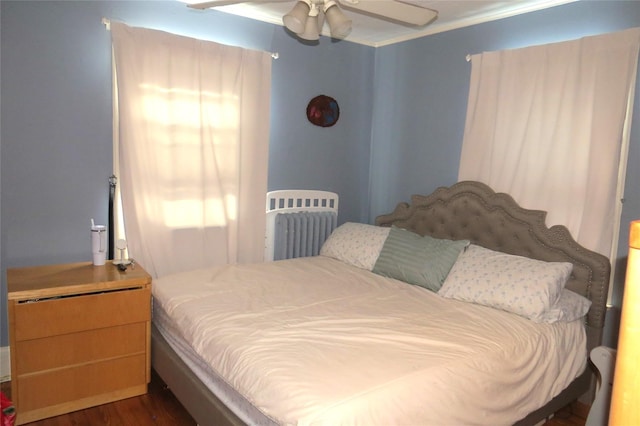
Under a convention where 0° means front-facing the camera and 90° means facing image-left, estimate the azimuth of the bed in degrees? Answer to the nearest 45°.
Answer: approximately 45°

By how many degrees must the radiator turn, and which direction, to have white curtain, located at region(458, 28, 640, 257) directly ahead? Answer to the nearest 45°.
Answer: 0° — it already faces it

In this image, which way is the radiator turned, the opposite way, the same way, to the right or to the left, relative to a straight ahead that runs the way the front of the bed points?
to the left

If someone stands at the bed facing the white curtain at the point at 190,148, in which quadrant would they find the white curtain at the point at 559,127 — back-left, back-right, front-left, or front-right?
back-right

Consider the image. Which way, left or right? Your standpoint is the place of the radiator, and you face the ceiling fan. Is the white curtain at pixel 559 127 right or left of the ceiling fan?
left

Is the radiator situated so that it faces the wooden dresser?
no

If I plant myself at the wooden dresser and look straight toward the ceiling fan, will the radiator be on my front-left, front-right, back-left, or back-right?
front-left

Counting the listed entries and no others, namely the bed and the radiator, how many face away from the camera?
0

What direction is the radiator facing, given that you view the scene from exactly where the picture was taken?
facing the viewer and to the right of the viewer

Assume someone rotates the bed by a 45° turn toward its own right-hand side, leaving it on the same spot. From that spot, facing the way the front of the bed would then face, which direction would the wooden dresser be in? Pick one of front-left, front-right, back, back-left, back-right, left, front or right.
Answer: front

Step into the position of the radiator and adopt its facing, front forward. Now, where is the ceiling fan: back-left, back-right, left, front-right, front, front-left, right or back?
front-right

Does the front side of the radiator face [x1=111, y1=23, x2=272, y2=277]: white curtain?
no

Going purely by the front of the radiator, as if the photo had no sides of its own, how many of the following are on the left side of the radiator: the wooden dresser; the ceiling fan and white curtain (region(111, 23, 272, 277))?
0
